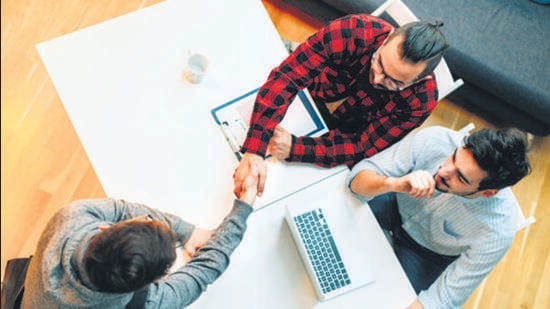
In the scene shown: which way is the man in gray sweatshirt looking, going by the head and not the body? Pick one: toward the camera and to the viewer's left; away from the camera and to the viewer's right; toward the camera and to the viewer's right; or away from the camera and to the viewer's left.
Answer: away from the camera and to the viewer's right

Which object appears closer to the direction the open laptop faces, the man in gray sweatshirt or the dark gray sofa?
the dark gray sofa

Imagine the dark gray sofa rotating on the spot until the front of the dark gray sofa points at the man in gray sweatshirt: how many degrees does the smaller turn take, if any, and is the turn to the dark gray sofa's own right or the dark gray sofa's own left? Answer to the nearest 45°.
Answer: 0° — it already faces them

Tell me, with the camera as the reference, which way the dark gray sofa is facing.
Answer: facing the viewer and to the left of the viewer

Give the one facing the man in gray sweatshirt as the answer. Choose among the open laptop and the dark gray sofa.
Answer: the dark gray sofa

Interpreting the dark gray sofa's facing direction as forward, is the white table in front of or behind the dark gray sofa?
in front

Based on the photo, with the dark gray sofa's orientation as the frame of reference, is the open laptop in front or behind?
in front

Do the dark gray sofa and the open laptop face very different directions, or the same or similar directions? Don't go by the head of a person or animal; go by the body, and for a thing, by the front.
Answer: very different directions
